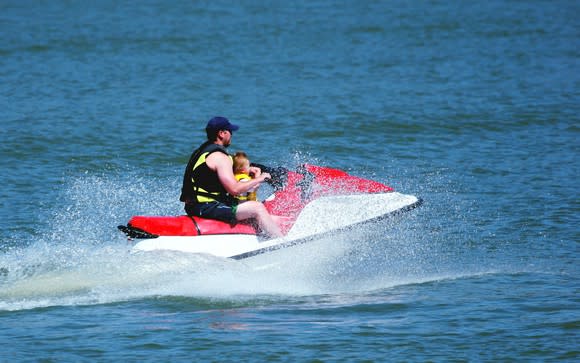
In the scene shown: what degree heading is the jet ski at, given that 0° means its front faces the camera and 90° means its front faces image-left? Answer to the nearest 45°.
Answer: approximately 270°

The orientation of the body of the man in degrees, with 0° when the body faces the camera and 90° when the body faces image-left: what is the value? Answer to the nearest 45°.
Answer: approximately 270°
